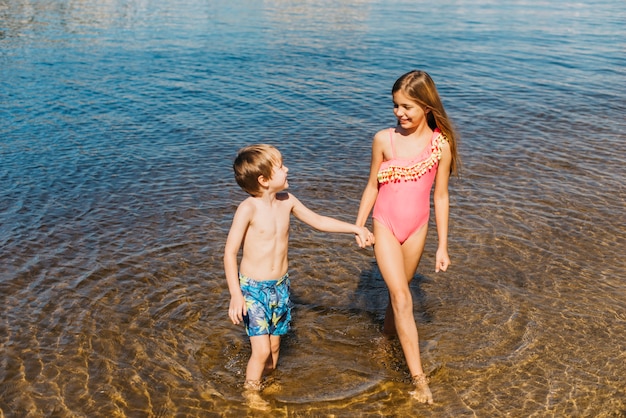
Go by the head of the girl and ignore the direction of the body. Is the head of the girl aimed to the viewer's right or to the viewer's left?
to the viewer's left

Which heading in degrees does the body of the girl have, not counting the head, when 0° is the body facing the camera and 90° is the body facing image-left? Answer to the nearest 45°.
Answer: approximately 0°

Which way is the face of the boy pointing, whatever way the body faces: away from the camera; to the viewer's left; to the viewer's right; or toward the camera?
to the viewer's right

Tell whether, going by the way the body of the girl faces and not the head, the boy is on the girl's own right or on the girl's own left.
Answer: on the girl's own right
